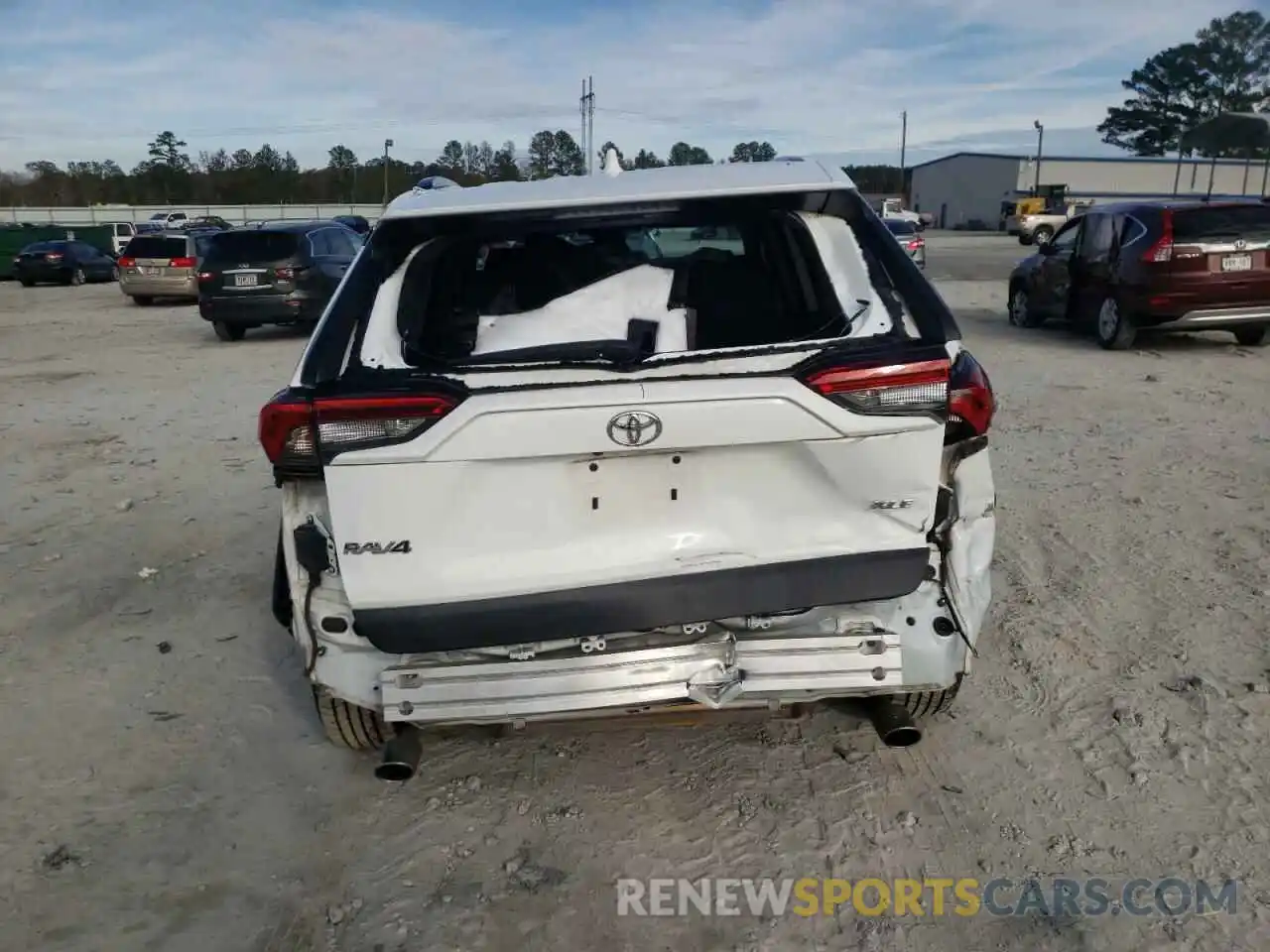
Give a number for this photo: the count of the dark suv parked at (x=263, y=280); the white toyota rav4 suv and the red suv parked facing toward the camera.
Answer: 0

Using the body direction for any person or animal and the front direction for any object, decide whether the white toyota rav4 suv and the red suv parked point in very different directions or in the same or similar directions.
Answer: same or similar directions

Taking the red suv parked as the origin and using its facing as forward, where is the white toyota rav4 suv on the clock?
The white toyota rav4 suv is roughly at 8 o'clock from the red suv parked.

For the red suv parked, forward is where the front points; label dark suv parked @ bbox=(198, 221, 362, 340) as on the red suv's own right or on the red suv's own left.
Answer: on the red suv's own left

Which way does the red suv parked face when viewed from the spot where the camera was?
facing away from the viewer and to the left of the viewer

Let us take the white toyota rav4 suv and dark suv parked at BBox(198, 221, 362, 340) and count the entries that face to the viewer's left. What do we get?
0

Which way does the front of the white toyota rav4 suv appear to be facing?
away from the camera

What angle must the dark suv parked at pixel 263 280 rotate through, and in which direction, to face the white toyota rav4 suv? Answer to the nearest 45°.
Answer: approximately 135° to its right

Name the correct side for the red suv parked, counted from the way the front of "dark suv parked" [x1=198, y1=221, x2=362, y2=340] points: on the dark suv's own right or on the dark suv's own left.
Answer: on the dark suv's own right

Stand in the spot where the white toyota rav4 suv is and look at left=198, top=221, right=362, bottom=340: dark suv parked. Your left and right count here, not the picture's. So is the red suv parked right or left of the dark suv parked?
right

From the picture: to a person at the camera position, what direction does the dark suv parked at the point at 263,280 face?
facing away from the viewer and to the right of the viewer
